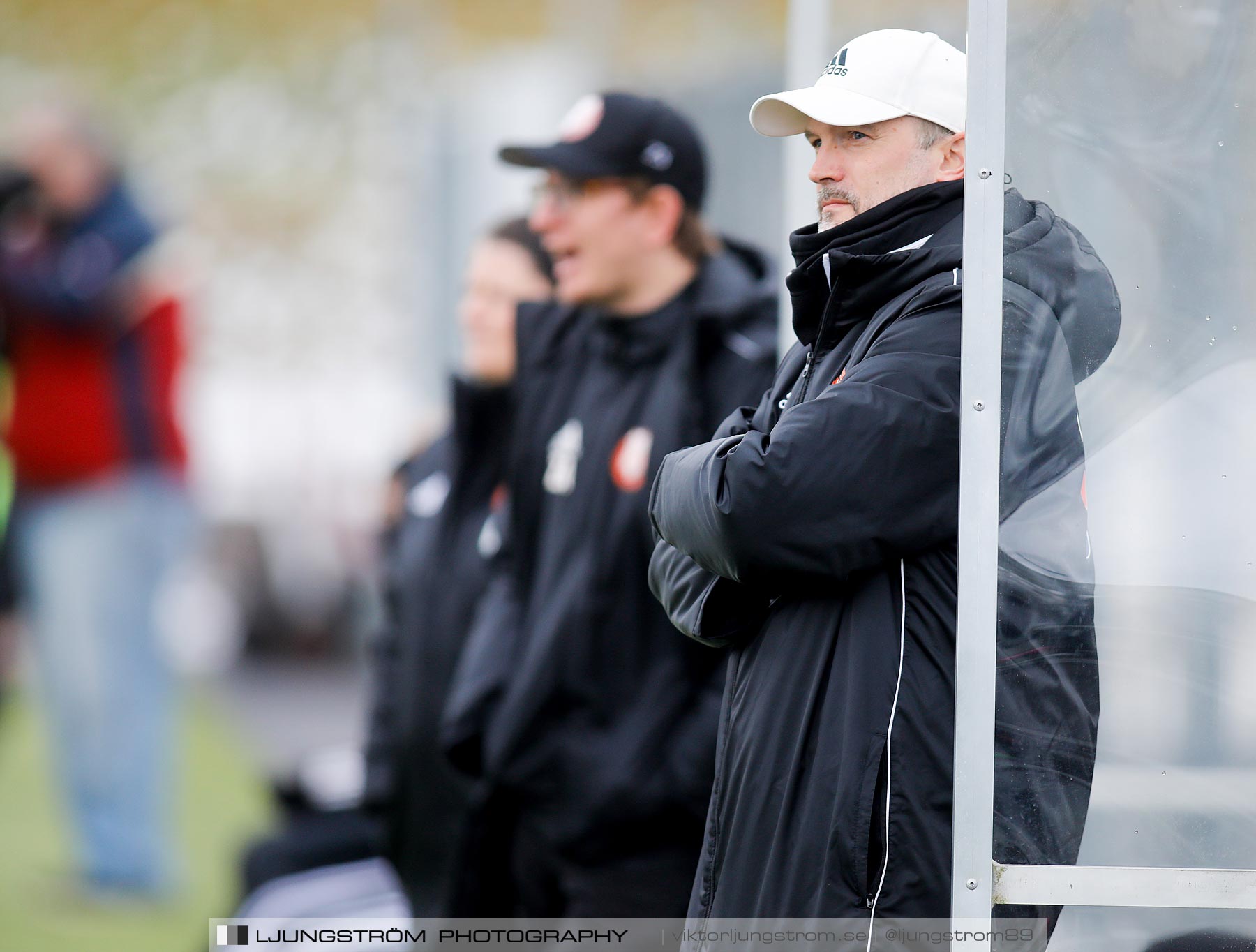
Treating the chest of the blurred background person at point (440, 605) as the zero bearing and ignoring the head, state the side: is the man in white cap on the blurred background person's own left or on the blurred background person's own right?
on the blurred background person's own left

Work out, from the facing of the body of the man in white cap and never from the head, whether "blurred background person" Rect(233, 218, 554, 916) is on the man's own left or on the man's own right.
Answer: on the man's own right

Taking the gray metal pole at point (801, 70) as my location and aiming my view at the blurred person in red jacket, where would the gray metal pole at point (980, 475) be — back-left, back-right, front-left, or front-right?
back-left

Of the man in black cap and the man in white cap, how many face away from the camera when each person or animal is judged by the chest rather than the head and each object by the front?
0

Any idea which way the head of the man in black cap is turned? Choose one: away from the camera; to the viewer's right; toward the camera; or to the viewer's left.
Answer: to the viewer's left

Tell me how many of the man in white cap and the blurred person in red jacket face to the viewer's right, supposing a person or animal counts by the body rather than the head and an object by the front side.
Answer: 0

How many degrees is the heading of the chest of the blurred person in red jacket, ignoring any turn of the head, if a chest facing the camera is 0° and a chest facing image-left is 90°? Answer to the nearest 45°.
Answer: approximately 90°

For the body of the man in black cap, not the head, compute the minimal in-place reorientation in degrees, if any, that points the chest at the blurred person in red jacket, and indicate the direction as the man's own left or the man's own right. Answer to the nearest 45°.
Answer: approximately 90° to the man's own right

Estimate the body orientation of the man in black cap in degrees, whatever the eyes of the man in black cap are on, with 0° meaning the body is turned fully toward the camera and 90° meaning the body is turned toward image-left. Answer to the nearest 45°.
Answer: approximately 45°
